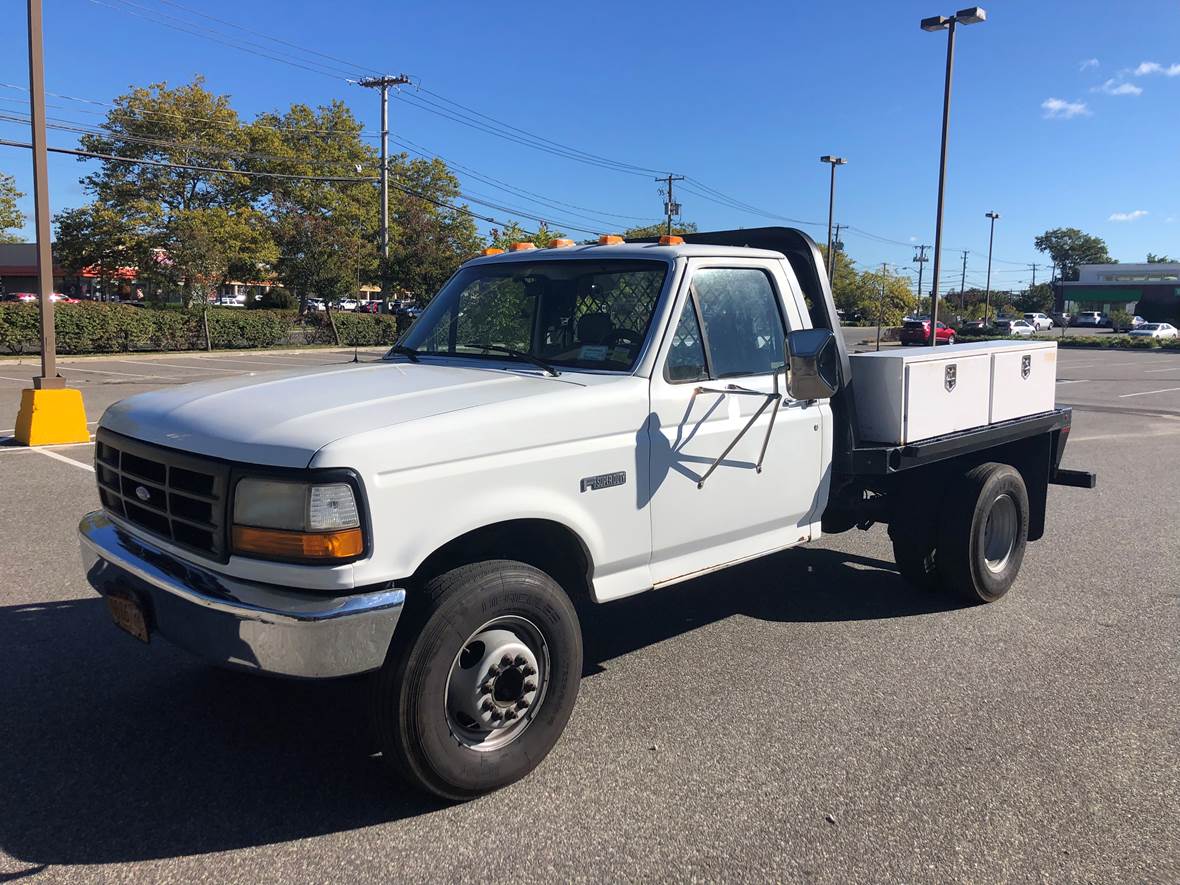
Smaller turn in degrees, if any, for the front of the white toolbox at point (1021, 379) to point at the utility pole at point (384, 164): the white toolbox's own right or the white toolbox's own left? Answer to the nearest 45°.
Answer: approximately 180°

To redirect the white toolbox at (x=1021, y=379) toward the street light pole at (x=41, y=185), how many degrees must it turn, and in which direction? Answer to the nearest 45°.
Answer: approximately 135° to its right

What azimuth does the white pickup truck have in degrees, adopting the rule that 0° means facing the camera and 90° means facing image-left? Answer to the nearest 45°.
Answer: approximately 45°

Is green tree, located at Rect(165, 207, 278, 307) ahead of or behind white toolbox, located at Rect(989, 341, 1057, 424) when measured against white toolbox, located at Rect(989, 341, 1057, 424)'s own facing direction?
behind

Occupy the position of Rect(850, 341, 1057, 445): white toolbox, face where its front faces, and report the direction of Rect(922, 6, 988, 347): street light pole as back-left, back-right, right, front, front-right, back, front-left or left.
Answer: back-left

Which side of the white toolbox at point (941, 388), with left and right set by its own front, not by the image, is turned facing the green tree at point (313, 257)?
back

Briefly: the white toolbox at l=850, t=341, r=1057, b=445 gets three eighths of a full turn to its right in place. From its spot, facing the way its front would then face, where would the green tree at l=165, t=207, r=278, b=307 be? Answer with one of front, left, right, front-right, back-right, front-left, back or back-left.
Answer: front-right

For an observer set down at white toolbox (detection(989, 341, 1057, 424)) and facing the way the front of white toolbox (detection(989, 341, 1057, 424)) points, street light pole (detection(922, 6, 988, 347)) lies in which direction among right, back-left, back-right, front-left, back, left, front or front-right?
back-left

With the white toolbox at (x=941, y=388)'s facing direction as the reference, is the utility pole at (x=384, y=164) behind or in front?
behind

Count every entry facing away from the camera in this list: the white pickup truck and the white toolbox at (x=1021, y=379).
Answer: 0

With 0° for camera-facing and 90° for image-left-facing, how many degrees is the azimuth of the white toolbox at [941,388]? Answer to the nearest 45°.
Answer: approximately 315°
